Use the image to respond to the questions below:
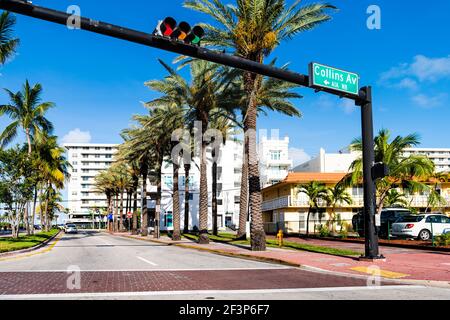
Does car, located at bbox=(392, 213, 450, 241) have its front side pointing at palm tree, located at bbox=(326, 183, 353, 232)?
no

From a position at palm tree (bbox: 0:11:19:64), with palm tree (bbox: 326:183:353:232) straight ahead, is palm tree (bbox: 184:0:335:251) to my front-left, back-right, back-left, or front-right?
front-right
